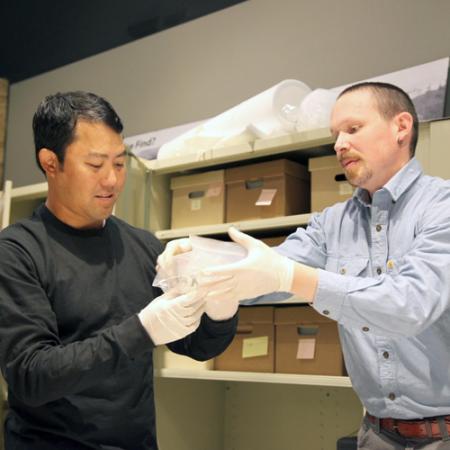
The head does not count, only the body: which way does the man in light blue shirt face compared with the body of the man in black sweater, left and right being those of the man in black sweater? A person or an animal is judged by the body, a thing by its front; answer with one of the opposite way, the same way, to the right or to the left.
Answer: to the right

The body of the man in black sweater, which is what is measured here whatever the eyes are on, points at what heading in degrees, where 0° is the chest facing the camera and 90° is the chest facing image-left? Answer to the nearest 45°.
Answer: approximately 315°

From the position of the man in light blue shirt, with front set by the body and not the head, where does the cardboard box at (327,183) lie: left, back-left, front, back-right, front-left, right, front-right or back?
back-right

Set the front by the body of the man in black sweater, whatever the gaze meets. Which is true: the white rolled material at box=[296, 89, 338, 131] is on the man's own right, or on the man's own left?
on the man's own left

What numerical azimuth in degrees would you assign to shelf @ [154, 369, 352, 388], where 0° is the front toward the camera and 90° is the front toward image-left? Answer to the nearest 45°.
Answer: approximately 0°

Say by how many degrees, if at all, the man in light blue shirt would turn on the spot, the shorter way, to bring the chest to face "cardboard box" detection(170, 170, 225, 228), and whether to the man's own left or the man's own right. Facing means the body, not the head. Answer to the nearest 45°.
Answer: approximately 90° to the man's own right

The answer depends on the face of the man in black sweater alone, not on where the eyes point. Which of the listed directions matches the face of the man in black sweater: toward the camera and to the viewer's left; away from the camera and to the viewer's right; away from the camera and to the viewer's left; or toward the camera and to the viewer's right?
toward the camera and to the viewer's right
